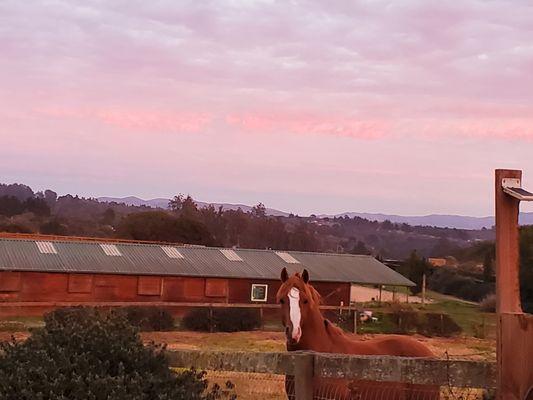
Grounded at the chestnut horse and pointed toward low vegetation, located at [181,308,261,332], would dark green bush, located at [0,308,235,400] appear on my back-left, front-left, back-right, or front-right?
back-left

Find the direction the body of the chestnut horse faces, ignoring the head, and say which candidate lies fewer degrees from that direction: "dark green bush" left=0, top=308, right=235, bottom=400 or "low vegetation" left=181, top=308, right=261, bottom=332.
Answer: the dark green bush

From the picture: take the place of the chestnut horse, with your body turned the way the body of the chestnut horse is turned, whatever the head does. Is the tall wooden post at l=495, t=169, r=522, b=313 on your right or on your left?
on your left

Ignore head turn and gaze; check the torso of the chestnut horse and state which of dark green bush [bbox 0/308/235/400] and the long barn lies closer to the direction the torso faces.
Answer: the dark green bush

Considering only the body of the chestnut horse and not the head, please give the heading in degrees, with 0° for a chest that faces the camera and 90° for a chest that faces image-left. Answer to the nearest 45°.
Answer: approximately 45°
